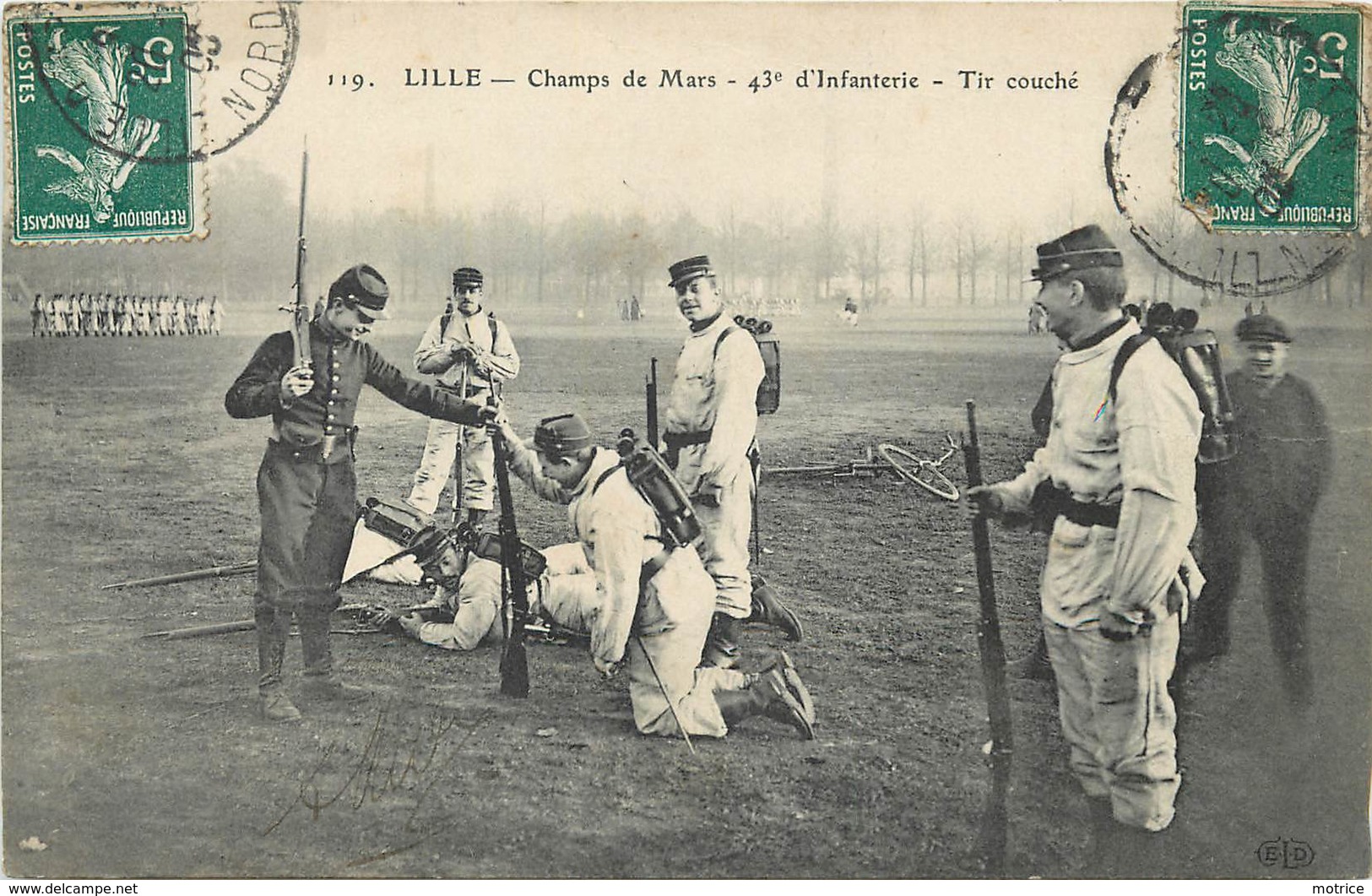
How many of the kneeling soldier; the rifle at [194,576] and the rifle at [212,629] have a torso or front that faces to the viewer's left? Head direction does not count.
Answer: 3

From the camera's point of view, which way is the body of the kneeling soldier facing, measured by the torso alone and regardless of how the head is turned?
to the viewer's left

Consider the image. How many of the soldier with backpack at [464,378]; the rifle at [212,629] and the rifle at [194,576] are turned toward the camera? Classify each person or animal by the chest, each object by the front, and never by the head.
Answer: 1

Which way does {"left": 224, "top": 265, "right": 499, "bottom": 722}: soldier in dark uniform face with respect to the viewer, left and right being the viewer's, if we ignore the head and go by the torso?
facing the viewer and to the right of the viewer

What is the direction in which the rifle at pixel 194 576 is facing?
to the viewer's left

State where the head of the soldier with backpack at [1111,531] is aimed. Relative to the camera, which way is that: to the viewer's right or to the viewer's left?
to the viewer's left

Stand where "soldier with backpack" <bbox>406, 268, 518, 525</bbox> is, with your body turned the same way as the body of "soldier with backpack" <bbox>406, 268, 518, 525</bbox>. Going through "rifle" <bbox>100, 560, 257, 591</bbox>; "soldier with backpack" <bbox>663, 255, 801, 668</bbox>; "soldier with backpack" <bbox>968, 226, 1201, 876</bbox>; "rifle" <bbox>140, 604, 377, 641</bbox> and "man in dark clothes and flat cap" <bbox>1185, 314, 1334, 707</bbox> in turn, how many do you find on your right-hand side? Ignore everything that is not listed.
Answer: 2

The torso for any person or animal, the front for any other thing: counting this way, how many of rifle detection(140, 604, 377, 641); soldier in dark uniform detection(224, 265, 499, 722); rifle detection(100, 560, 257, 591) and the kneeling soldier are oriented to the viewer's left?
3

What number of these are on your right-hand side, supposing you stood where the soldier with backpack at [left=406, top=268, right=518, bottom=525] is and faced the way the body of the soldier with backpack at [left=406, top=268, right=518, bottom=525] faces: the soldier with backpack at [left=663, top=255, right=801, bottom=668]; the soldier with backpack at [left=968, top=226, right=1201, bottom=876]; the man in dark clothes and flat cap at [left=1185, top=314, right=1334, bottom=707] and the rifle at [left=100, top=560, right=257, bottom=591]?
1
